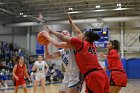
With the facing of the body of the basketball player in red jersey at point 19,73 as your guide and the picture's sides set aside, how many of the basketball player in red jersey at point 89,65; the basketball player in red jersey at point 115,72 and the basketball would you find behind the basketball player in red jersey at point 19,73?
0

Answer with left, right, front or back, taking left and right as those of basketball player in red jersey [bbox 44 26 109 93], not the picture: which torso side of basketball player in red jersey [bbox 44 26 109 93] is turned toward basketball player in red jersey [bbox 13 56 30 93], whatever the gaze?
front

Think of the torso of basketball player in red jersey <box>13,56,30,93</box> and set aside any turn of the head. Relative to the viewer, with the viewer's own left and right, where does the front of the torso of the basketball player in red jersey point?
facing the viewer and to the right of the viewer

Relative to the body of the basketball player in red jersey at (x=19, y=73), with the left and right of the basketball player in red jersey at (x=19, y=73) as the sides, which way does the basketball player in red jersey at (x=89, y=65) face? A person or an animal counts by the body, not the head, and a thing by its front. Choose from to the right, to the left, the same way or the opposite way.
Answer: the opposite way

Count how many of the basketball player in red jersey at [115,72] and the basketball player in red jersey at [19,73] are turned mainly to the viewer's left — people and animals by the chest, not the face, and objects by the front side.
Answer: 1

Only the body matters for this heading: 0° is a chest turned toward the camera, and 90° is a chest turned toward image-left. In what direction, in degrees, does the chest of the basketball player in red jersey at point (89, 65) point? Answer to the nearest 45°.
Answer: approximately 135°

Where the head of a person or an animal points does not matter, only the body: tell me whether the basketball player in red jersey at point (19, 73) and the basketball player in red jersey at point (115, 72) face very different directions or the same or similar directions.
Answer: very different directions

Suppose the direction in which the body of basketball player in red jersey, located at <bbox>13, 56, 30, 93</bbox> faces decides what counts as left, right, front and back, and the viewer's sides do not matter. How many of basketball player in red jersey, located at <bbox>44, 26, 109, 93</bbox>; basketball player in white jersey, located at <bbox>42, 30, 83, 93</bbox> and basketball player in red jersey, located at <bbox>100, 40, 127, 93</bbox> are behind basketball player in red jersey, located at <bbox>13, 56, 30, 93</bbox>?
0

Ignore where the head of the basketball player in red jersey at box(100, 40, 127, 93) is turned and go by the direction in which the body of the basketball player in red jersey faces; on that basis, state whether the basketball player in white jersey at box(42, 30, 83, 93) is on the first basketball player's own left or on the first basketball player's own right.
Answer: on the first basketball player's own left

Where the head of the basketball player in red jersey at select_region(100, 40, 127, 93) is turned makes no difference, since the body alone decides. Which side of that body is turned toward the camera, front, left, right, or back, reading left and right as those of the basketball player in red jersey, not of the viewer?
left
